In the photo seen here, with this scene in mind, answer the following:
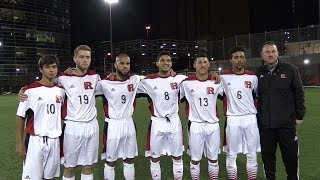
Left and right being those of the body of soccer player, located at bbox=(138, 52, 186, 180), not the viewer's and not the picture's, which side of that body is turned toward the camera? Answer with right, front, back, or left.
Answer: front

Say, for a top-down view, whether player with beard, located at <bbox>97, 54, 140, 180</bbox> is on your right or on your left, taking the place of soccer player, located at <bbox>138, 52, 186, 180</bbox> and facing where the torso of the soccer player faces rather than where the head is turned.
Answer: on your right

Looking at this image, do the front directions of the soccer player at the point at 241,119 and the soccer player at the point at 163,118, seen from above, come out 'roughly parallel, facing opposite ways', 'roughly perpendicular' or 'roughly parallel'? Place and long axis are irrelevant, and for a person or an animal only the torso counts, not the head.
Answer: roughly parallel

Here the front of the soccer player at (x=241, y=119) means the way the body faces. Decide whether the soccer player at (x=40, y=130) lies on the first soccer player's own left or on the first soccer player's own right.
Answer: on the first soccer player's own right

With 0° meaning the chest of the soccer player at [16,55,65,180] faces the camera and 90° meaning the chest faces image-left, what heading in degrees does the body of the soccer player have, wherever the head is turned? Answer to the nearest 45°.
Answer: approximately 315°

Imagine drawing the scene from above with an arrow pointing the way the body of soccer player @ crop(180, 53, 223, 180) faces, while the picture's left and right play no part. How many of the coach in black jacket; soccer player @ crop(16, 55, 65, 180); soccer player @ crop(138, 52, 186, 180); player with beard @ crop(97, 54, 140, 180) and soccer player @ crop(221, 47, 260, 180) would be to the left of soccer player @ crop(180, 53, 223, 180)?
2

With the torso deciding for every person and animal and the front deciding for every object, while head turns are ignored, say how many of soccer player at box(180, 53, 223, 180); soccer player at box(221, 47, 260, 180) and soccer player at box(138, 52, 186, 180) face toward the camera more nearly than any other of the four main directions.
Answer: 3

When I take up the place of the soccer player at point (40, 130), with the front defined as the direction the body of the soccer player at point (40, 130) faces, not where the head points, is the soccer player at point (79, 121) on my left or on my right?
on my left

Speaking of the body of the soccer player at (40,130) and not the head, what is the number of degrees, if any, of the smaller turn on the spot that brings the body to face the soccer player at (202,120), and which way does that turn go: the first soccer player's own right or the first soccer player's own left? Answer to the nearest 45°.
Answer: approximately 45° to the first soccer player's own left

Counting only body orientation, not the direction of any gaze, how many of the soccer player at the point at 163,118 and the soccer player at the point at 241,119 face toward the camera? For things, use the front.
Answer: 2

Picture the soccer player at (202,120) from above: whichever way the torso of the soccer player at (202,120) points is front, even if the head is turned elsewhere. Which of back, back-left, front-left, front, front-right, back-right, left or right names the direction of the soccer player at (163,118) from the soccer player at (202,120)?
right

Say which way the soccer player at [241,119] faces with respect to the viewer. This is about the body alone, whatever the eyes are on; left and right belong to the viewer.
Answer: facing the viewer

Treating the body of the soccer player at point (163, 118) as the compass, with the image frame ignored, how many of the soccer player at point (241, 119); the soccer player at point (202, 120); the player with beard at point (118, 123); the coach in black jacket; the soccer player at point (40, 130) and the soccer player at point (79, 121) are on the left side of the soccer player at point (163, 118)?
3

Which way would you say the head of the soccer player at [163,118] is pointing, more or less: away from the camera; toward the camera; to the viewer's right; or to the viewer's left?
toward the camera

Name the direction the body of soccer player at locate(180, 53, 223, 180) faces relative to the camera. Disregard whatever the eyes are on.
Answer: toward the camera

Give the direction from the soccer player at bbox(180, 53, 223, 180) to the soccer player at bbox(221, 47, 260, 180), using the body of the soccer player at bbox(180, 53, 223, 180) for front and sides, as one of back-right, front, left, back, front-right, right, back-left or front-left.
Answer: left

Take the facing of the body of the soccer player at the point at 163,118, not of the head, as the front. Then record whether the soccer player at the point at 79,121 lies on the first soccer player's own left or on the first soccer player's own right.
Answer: on the first soccer player's own right

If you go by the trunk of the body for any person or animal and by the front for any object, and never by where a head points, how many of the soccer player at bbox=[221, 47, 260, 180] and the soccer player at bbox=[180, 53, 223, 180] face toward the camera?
2
